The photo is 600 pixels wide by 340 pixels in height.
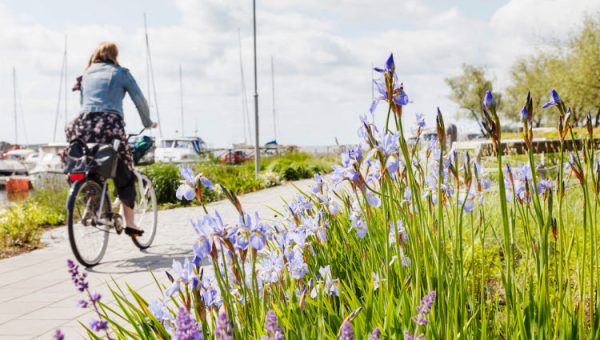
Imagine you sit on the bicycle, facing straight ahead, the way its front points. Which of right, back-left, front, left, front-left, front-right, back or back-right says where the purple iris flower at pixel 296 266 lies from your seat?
back-right

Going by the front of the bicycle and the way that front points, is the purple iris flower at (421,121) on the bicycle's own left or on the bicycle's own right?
on the bicycle's own right

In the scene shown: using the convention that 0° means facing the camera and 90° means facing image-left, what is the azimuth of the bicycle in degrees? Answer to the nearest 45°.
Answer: approximately 225°

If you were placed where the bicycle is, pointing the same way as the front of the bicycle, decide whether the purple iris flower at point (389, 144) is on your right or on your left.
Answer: on your right

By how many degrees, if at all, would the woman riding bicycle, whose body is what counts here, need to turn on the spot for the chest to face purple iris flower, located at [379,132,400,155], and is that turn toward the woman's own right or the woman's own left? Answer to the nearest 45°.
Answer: approximately 135° to the woman's own right

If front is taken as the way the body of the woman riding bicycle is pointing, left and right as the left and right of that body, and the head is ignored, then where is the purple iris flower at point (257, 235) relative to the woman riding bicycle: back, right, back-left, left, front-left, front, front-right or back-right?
back-right

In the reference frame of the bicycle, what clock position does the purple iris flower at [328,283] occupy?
The purple iris flower is roughly at 4 o'clock from the bicycle.

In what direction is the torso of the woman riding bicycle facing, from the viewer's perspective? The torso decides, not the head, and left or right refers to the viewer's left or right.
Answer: facing away from the viewer and to the right of the viewer

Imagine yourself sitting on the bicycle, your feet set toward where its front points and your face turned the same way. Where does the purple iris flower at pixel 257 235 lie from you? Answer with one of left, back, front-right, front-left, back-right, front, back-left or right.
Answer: back-right

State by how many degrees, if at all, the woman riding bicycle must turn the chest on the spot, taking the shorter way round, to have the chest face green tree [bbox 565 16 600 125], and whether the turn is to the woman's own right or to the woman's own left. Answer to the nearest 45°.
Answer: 0° — they already face it

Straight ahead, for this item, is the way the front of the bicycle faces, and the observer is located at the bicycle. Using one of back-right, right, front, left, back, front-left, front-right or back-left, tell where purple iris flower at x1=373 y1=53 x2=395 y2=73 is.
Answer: back-right

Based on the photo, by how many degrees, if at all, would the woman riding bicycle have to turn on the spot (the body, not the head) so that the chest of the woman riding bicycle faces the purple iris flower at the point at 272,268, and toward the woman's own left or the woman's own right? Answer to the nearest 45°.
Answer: approximately 135° to the woman's own right

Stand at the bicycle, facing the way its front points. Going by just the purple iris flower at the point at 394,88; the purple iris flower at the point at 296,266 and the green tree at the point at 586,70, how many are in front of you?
1

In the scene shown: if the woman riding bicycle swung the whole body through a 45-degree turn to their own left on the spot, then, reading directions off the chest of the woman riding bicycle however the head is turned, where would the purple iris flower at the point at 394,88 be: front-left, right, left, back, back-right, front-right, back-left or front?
back
